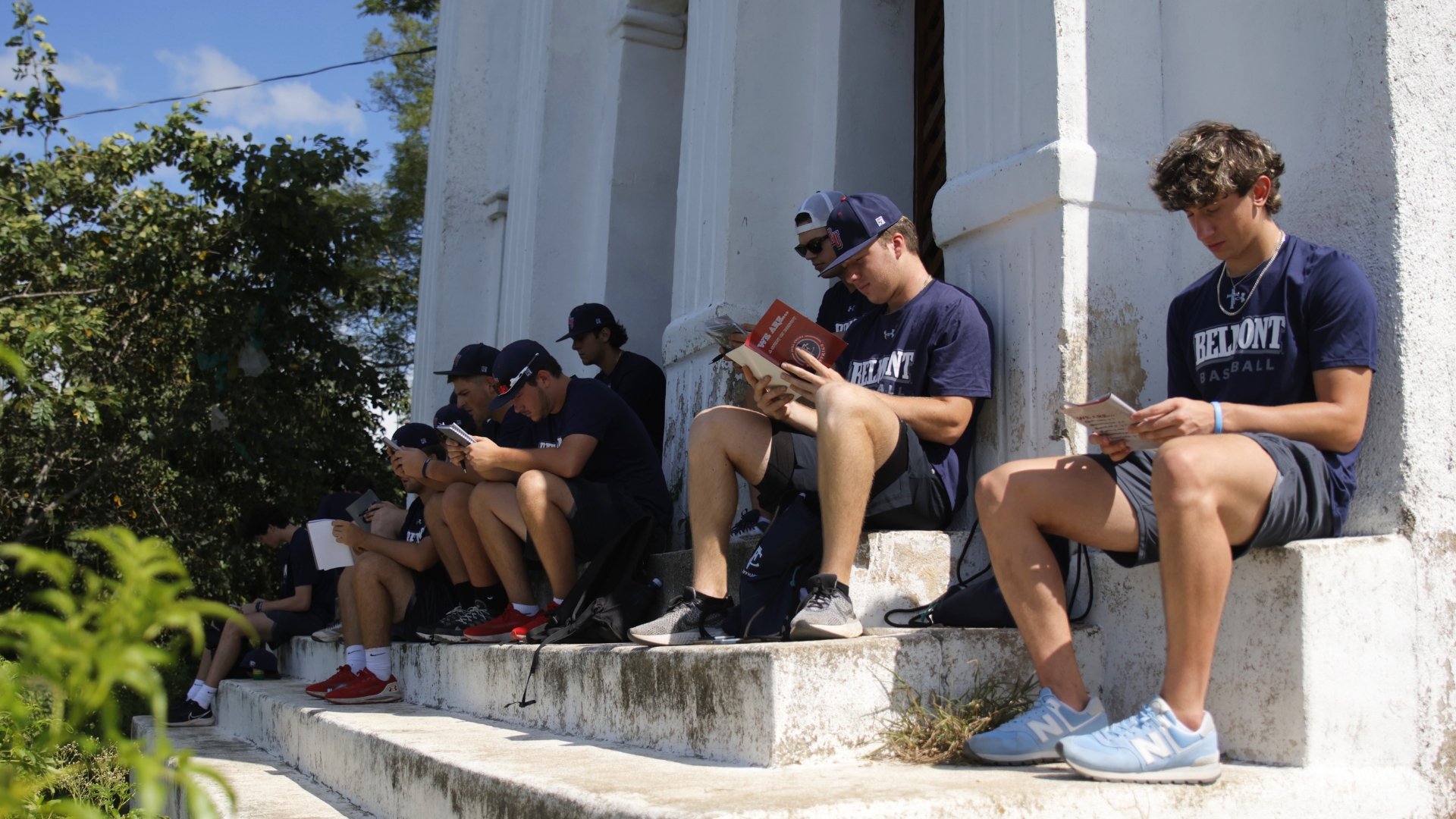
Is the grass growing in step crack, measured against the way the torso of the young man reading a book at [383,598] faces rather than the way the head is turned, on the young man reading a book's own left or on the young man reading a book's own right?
on the young man reading a book's own left

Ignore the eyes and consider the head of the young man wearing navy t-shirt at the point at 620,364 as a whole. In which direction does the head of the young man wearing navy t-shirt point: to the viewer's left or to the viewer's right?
to the viewer's left

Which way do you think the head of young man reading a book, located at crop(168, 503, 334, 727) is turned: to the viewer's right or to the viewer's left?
to the viewer's left

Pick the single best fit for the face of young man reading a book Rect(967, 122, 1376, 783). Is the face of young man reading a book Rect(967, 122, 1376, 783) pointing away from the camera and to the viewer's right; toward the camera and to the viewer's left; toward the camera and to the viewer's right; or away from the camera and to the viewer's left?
toward the camera and to the viewer's left

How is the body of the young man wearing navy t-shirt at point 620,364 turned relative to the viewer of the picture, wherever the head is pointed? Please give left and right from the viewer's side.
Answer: facing to the left of the viewer

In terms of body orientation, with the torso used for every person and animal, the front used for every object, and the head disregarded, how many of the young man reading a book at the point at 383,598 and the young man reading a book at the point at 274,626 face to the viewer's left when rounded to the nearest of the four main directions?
2

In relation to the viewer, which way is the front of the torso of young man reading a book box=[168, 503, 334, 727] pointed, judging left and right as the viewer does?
facing to the left of the viewer

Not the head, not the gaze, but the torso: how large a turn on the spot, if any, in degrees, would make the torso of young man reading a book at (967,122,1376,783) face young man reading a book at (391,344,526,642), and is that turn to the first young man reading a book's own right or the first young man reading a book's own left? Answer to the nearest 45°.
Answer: approximately 90° to the first young man reading a book's own right

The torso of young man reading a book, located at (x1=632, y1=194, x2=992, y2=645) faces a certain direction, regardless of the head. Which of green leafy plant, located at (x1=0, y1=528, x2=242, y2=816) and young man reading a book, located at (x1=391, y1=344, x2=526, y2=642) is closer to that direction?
the green leafy plant

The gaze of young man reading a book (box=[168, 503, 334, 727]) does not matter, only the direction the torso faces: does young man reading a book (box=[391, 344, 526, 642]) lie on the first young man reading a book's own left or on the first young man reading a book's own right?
on the first young man reading a book's own left

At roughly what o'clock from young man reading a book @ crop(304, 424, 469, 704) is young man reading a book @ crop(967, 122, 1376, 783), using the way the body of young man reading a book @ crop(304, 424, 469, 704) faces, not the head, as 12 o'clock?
young man reading a book @ crop(967, 122, 1376, 783) is roughly at 8 o'clock from young man reading a book @ crop(304, 424, 469, 704).

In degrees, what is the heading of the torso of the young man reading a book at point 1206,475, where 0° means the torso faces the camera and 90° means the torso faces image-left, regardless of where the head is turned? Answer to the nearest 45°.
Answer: approximately 45°

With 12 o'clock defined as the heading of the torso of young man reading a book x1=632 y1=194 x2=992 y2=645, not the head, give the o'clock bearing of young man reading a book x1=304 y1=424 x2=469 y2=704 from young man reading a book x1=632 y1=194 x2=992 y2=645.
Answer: young man reading a book x1=304 y1=424 x2=469 y2=704 is roughly at 3 o'clock from young man reading a book x1=632 y1=194 x2=992 y2=645.
